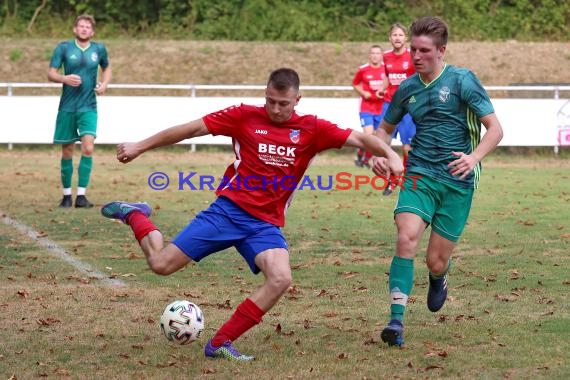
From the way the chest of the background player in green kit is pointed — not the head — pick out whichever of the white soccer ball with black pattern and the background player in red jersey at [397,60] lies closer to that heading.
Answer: the white soccer ball with black pattern

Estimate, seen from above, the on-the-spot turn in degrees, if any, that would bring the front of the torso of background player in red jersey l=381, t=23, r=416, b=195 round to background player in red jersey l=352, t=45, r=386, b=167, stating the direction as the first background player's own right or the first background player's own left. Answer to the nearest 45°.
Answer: approximately 180°

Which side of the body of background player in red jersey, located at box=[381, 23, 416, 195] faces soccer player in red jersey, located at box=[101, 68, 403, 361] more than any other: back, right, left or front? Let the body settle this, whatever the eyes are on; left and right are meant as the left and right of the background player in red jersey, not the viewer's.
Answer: front

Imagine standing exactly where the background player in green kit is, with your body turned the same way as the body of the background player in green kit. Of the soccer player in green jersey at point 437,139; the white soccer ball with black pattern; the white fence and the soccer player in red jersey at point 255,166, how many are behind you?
1

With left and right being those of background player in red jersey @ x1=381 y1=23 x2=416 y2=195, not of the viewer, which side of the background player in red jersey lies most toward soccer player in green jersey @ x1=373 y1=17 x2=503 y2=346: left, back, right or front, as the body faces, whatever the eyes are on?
front

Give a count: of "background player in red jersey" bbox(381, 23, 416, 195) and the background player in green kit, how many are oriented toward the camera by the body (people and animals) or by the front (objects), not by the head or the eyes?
2

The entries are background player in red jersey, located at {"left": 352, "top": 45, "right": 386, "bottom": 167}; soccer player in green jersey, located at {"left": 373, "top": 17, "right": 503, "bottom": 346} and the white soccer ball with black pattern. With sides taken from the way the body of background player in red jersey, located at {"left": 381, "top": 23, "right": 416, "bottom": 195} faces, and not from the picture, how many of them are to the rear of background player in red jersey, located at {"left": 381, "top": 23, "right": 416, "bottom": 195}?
1

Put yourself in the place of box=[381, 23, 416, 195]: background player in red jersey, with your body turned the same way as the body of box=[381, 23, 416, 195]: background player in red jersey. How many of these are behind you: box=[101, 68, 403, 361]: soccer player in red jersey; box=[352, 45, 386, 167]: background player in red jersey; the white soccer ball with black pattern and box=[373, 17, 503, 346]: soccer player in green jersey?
1

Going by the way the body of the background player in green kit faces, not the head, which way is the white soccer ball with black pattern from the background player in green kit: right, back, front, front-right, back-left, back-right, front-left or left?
front

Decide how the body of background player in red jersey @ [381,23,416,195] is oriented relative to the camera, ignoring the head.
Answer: toward the camera

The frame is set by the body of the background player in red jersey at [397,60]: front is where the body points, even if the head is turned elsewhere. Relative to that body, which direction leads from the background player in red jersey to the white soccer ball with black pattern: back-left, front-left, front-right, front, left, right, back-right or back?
front

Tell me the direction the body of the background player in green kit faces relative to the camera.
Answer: toward the camera
